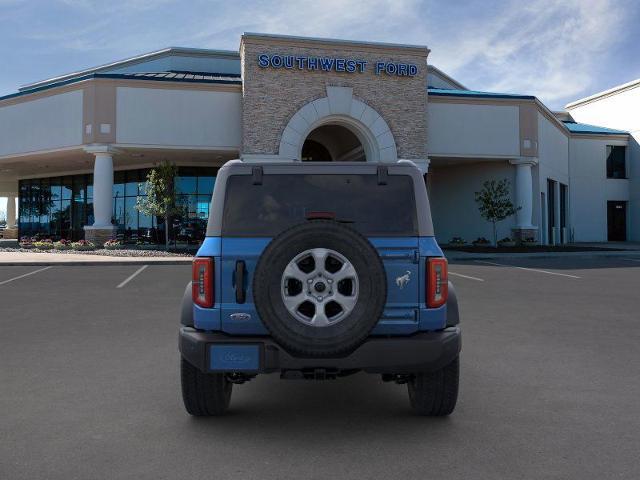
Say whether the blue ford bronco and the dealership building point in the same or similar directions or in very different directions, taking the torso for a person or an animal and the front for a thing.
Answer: very different directions

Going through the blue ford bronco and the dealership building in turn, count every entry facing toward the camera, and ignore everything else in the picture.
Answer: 1

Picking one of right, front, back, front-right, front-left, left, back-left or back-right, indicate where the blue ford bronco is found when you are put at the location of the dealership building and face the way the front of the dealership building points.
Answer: front

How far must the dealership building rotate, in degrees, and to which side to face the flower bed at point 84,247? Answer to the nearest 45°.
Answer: approximately 90° to its right

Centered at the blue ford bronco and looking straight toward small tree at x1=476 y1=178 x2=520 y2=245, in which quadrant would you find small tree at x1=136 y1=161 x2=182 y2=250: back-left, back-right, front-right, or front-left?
front-left

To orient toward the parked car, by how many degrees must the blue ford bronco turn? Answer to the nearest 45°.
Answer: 0° — it already faces it

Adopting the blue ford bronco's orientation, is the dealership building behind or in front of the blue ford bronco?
in front

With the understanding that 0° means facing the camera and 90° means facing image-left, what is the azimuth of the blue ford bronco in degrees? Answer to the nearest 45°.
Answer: approximately 180°

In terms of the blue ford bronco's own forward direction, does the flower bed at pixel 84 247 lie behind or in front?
in front

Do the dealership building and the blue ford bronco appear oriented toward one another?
yes

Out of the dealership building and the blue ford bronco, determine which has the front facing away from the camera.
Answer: the blue ford bronco

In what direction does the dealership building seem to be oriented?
toward the camera
